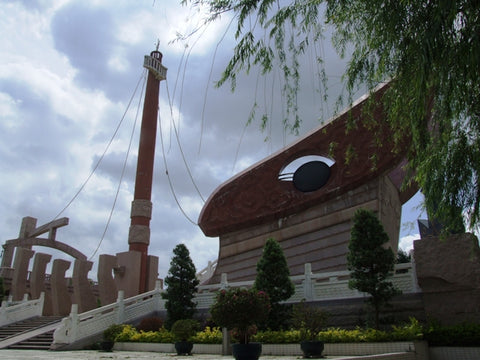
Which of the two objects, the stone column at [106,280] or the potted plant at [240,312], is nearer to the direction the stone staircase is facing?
the potted plant

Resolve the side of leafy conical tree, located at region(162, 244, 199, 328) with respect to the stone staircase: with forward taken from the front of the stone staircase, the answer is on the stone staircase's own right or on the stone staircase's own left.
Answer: on the stone staircase's own left

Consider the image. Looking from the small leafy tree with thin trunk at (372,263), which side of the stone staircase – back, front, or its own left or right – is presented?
left

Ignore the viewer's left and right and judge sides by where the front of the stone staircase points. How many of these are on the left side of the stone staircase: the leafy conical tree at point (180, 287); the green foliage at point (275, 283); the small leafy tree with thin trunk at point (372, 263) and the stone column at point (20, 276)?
3

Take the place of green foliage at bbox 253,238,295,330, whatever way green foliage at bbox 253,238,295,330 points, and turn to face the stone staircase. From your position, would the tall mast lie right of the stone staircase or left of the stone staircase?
right

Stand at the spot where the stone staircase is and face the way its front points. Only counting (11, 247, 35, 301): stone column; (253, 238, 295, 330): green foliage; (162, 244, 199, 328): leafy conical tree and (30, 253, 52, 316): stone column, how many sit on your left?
2

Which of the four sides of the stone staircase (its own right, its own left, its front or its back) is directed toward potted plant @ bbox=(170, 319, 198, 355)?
left

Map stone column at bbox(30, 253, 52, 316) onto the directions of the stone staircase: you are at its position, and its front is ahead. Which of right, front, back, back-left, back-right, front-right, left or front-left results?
back-right

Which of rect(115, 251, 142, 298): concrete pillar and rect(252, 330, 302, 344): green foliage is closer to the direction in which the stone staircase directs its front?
the green foliage

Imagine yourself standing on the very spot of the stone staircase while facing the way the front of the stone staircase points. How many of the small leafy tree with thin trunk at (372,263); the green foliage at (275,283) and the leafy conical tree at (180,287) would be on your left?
3

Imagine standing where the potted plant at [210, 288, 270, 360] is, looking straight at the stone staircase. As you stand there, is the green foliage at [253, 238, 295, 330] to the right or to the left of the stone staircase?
right

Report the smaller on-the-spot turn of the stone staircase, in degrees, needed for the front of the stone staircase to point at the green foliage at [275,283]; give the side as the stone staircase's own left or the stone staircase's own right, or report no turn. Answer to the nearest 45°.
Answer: approximately 90° to the stone staircase's own left

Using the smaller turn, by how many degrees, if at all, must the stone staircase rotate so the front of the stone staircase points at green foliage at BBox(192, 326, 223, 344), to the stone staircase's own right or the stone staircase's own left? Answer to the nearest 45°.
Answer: approximately 90° to the stone staircase's own left

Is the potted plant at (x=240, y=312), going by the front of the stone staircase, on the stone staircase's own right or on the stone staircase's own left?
on the stone staircase's own left
